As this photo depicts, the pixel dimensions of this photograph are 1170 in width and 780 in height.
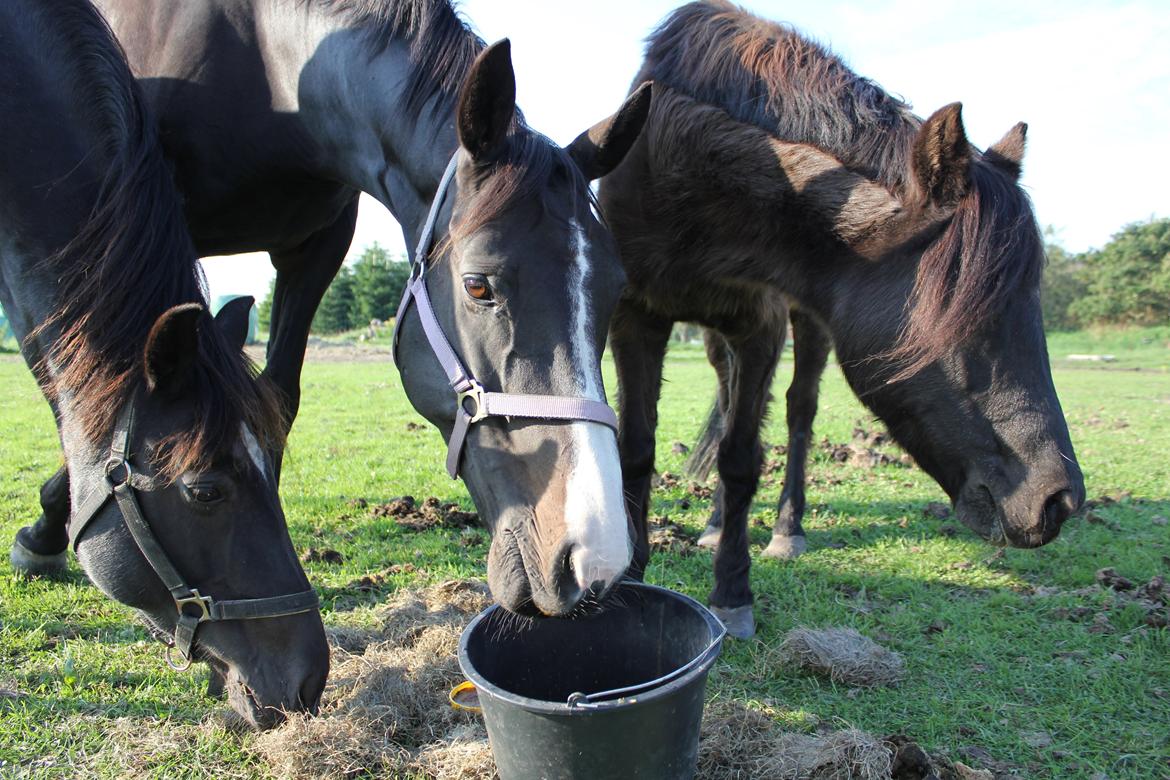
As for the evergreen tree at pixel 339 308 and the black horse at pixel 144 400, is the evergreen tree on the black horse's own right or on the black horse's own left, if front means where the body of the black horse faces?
on the black horse's own left

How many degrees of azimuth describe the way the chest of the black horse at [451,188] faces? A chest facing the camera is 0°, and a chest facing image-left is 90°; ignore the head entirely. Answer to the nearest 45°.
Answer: approximately 315°

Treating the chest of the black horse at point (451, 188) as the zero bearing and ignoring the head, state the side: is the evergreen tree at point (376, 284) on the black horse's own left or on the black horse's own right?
on the black horse's own left

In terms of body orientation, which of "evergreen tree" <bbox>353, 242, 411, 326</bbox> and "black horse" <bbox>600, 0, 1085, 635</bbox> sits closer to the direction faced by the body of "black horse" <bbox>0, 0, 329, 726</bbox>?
the black horse

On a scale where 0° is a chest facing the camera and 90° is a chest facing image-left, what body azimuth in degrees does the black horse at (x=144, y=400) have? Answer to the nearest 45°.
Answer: approximately 315°

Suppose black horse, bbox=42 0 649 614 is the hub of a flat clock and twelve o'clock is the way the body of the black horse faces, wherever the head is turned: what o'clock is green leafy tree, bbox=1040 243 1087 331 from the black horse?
The green leafy tree is roughly at 9 o'clock from the black horse.

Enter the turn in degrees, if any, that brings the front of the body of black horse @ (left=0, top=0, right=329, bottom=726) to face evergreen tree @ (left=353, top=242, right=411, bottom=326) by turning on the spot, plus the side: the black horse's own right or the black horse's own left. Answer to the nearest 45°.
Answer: approximately 135° to the black horse's own left

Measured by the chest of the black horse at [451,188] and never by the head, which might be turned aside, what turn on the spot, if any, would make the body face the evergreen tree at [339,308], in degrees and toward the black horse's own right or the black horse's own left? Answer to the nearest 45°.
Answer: approximately 135° to the black horse's own left

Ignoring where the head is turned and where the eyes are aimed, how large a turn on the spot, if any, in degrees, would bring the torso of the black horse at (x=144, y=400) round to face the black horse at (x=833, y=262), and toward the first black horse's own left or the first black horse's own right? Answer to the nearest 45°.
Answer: approximately 45° to the first black horse's own left

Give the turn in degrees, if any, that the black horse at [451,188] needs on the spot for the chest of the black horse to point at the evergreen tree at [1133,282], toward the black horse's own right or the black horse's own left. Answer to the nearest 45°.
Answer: approximately 90° to the black horse's own left
